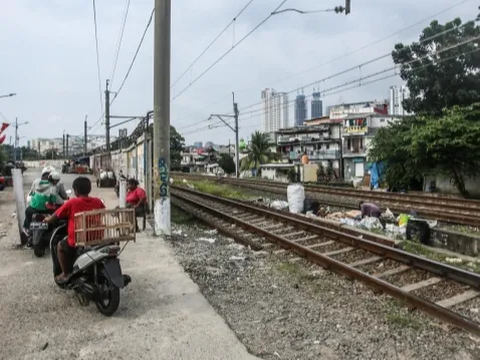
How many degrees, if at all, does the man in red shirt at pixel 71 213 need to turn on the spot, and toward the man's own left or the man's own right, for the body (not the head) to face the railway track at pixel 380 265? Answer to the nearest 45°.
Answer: approximately 135° to the man's own right

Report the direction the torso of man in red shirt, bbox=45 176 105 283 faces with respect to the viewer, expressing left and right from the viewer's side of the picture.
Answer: facing away from the viewer and to the left of the viewer

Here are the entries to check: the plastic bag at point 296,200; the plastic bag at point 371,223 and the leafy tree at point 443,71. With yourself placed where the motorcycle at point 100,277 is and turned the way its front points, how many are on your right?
3

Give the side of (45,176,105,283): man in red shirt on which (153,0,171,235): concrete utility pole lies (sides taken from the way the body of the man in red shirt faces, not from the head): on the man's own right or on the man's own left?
on the man's own right

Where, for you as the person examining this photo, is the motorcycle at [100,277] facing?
facing away from the viewer and to the left of the viewer

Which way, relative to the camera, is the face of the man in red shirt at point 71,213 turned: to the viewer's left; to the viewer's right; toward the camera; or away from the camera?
away from the camera

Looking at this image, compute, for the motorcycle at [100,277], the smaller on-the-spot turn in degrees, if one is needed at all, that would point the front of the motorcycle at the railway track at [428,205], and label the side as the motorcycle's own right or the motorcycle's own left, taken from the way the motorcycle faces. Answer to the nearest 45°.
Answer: approximately 90° to the motorcycle's own right

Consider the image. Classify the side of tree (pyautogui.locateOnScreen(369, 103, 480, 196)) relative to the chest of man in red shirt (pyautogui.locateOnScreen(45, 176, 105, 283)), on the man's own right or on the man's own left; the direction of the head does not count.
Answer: on the man's own right
